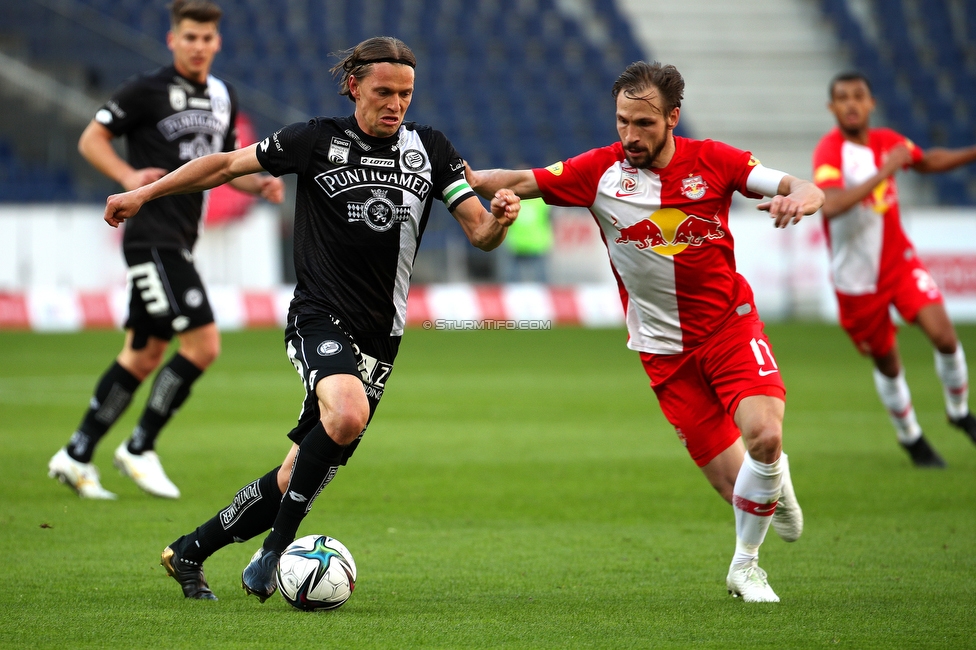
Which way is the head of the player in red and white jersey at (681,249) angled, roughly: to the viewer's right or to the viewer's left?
to the viewer's left

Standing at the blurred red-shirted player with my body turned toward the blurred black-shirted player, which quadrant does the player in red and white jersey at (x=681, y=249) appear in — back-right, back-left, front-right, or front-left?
front-left

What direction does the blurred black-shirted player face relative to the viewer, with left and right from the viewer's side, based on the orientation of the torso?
facing the viewer and to the right of the viewer

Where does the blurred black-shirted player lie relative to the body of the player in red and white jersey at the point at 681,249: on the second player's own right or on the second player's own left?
on the second player's own right

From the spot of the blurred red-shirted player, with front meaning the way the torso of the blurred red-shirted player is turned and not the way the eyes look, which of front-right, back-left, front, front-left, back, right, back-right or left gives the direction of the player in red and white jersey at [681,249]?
front

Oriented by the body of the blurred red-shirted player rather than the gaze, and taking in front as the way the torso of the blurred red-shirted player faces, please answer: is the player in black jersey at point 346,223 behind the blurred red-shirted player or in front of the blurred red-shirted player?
in front

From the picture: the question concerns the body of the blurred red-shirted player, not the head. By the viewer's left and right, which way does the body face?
facing the viewer

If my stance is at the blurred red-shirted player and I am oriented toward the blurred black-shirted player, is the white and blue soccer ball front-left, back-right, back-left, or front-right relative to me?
front-left

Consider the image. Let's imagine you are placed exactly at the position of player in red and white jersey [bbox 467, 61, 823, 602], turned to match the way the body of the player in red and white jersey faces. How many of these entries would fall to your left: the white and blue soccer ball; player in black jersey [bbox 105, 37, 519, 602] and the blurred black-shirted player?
0

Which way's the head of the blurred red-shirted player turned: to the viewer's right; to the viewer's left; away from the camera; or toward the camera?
toward the camera

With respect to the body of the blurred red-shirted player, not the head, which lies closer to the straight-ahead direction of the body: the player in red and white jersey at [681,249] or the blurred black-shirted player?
the player in red and white jersey

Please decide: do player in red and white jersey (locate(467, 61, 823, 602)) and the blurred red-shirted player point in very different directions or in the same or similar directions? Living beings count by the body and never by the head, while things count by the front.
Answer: same or similar directions
